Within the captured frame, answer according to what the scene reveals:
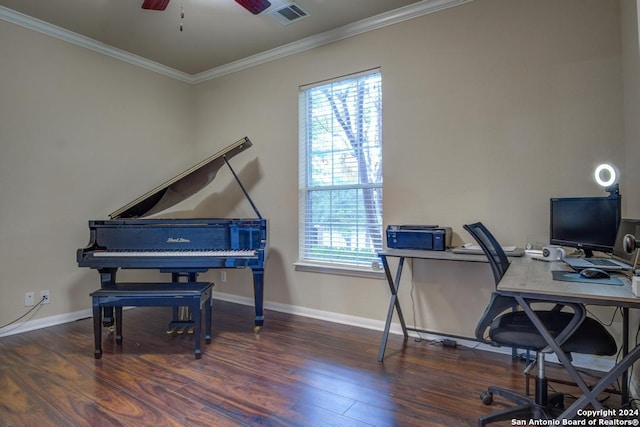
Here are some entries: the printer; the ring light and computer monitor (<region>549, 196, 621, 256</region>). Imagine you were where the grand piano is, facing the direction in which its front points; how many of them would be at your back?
0

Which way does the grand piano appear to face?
toward the camera

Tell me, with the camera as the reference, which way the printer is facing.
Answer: facing the viewer

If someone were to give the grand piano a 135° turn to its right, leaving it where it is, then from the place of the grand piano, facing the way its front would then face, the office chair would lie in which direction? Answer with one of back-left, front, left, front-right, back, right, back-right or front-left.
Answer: back

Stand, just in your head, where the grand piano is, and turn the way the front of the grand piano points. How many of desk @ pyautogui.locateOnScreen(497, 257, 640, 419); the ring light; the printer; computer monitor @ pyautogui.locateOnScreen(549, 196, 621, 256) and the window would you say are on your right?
0

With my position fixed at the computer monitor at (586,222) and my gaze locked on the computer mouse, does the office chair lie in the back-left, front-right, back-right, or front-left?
front-right

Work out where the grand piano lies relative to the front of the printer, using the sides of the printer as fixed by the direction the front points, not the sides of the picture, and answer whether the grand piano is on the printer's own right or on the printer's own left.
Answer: on the printer's own right

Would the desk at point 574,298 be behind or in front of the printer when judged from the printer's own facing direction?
in front

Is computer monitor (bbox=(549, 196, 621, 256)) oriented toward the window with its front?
no

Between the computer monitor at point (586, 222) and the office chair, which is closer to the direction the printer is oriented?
the office chair

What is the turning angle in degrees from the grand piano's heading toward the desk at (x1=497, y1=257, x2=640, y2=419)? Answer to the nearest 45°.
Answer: approximately 45° to its left

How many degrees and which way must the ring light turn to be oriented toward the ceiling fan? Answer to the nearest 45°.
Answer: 0° — it already faces it

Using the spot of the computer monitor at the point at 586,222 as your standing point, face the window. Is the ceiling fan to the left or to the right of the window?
left

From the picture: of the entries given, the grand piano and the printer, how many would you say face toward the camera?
2

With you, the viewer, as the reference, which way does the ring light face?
facing the viewer and to the left of the viewer

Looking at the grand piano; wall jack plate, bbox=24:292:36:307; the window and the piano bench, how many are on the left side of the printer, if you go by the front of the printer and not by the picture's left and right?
0

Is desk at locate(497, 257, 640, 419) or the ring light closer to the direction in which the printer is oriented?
the desk

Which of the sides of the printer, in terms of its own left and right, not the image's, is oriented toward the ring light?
left
